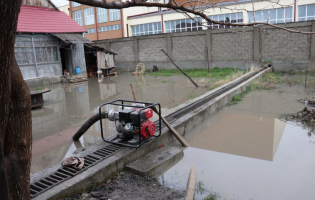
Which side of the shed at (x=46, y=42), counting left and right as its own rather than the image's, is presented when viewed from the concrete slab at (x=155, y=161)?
front

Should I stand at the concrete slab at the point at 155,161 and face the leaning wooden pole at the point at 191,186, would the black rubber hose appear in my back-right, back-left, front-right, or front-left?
back-right

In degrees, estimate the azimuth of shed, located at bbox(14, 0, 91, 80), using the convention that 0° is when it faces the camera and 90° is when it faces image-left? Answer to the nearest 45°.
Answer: approximately 0°

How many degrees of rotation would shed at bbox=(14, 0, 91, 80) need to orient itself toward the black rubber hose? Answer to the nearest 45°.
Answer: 0° — it already faces it

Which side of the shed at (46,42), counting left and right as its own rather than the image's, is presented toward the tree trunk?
front

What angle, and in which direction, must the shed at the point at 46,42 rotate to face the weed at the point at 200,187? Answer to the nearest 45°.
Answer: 0° — it already faces it

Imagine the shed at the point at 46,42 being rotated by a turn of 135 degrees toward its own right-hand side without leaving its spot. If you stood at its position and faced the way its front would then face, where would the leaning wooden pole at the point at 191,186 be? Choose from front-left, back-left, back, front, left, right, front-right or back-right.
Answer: back-left
